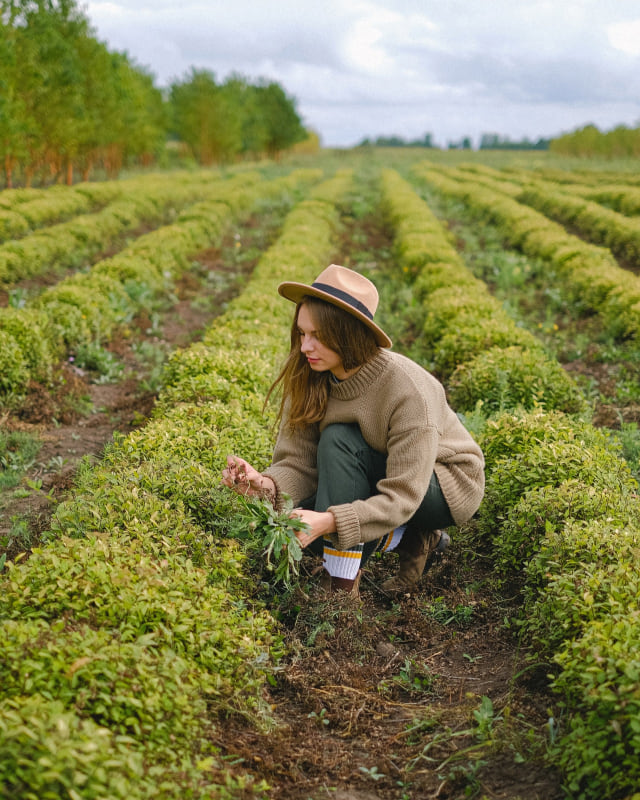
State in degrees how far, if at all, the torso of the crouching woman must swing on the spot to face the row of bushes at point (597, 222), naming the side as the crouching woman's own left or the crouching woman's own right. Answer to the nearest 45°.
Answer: approximately 135° to the crouching woman's own right

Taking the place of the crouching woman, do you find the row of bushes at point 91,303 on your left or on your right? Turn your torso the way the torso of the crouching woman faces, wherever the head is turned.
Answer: on your right

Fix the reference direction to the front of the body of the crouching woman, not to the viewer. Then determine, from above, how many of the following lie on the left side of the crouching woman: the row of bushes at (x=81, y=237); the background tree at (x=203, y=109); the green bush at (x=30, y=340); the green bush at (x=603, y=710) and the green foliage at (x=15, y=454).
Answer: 1

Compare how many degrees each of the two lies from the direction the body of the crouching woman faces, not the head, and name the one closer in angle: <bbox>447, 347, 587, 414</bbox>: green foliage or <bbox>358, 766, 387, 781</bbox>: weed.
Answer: the weed

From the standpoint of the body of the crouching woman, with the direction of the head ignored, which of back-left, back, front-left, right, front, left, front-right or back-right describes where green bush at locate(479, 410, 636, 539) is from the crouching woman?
back

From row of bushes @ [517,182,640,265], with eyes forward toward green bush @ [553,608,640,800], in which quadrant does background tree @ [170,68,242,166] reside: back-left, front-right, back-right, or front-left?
back-right

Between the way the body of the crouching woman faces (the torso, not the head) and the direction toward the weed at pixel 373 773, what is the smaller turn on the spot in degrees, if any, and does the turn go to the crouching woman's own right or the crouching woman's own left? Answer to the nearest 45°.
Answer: approximately 45° to the crouching woman's own left

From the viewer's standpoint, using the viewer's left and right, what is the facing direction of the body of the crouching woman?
facing the viewer and to the left of the viewer

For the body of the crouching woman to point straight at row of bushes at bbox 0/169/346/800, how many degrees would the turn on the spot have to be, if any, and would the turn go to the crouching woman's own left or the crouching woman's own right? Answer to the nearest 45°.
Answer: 0° — they already face it

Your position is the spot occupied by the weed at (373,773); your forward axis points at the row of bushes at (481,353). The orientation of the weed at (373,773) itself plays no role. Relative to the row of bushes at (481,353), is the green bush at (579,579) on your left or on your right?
right

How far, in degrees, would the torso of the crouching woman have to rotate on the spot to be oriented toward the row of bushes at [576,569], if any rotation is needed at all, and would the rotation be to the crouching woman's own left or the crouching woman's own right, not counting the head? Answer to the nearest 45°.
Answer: approximately 135° to the crouching woman's own left
